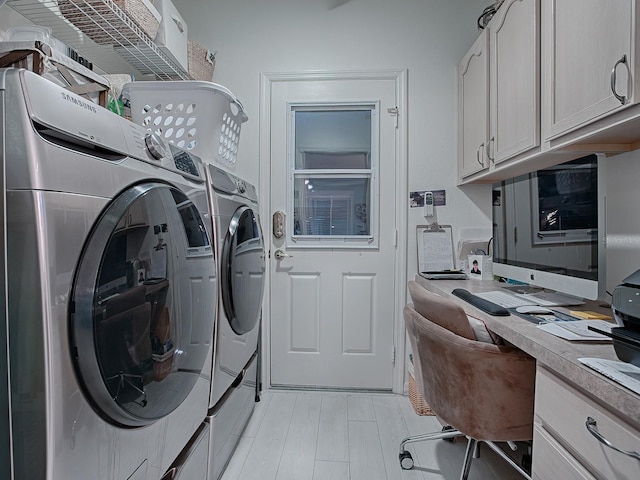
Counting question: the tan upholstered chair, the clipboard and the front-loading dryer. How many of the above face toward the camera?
1

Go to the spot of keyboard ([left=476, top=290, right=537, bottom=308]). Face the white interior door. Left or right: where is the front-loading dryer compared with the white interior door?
left

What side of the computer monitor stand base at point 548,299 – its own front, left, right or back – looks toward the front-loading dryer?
front

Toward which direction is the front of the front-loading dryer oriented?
to the viewer's right

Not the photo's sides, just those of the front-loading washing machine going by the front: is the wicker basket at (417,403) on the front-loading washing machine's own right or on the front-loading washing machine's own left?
on the front-loading washing machine's own left

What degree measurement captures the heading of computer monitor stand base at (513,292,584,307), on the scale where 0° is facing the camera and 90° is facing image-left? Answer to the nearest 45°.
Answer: approximately 45°

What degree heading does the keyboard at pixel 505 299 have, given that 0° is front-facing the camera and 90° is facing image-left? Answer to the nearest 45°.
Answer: approximately 45°

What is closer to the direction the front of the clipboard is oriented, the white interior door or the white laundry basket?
the white laundry basket

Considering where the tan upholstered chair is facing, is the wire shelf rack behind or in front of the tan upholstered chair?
behind

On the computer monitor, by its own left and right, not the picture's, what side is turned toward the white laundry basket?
front

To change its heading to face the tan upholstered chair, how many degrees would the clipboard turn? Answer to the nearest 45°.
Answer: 0° — it already faces it
